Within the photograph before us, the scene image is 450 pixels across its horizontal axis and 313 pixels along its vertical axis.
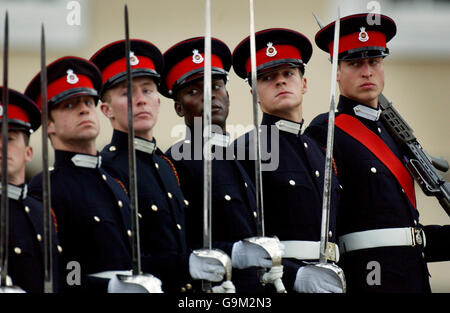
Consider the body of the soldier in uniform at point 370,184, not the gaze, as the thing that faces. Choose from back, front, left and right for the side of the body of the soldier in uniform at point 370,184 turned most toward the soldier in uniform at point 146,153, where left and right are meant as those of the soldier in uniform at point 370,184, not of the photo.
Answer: right

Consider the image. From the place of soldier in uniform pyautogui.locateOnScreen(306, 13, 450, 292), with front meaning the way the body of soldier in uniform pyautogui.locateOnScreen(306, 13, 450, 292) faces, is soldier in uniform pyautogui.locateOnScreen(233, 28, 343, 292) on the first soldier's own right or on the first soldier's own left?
on the first soldier's own right

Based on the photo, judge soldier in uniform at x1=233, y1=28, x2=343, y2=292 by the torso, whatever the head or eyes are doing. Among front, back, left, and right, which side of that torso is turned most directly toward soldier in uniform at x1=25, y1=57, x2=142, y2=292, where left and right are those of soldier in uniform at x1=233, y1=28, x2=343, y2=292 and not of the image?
right

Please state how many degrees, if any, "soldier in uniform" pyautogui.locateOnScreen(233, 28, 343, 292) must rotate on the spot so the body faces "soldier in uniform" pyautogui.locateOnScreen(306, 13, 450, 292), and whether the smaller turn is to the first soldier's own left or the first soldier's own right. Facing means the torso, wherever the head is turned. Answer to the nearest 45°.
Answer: approximately 90° to the first soldier's own left

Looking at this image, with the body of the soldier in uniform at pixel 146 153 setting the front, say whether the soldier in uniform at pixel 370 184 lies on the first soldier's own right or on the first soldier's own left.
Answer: on the first soldier's own left

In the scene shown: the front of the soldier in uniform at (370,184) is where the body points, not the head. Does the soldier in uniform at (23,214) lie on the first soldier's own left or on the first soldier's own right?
on the first soldier's own right

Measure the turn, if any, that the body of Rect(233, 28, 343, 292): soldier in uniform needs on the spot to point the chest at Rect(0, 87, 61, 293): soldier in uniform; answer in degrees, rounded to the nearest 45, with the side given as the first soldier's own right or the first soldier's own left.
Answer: approximately 90° to the first soldier's own right
